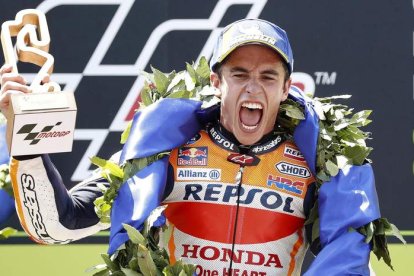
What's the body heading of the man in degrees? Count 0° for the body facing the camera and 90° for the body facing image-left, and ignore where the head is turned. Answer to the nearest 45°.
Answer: approximately 0°
